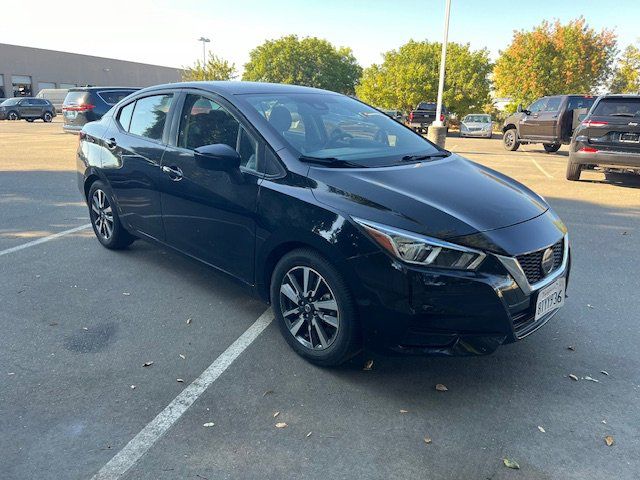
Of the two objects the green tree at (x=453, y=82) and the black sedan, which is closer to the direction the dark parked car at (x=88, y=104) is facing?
the green tree

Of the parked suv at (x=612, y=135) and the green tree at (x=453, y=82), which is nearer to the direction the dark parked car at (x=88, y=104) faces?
the green tree

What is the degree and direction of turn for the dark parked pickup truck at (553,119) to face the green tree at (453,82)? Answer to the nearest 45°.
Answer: approximately 45° to its right

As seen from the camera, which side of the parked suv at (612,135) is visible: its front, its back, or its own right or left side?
back

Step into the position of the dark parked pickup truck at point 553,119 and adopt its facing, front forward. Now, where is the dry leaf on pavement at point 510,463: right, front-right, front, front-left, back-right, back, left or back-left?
back-left

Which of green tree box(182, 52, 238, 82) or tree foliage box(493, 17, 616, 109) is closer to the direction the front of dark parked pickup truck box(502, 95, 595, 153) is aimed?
the green tree

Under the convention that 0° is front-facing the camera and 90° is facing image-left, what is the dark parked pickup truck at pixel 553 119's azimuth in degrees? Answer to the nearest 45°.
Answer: approximately 135°

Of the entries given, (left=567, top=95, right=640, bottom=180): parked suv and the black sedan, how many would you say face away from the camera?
1

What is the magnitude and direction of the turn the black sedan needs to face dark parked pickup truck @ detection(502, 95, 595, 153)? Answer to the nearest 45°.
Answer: approximately 90° to its left

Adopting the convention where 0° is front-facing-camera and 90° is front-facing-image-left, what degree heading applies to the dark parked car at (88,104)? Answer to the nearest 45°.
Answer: approximately 225°

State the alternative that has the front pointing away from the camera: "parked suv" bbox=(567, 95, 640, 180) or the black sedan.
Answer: the parked suv

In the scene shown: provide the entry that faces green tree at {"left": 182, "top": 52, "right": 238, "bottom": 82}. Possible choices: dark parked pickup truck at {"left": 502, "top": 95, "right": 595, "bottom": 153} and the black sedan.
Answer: the dark parked pickup truck

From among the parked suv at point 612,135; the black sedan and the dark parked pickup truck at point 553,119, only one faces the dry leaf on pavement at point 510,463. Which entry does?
the black sedan
